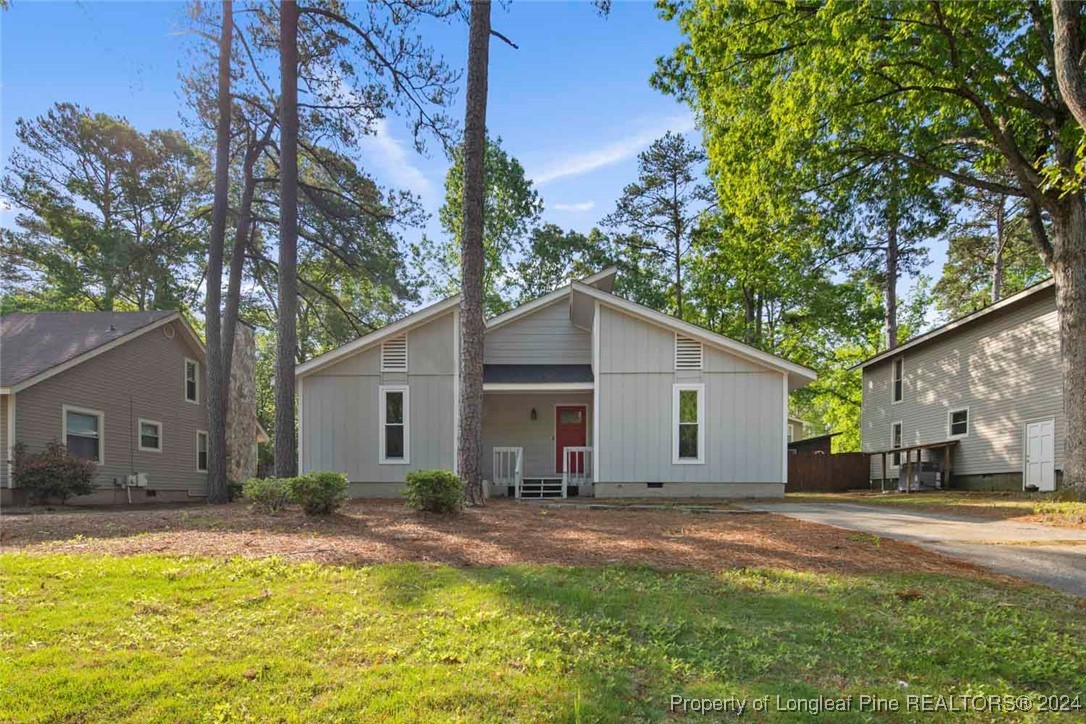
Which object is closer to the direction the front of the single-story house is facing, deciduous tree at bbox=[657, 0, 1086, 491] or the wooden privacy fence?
the deciduous tree

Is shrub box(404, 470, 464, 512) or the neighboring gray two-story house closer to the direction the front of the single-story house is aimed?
the shrub

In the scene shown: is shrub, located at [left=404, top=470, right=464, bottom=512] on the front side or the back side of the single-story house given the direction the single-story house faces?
on the front side

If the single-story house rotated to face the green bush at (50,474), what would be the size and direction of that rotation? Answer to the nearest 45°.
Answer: approximately 90° to its right

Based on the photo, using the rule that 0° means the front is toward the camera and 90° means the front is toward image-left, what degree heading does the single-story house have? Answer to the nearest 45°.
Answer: approximately 0°
